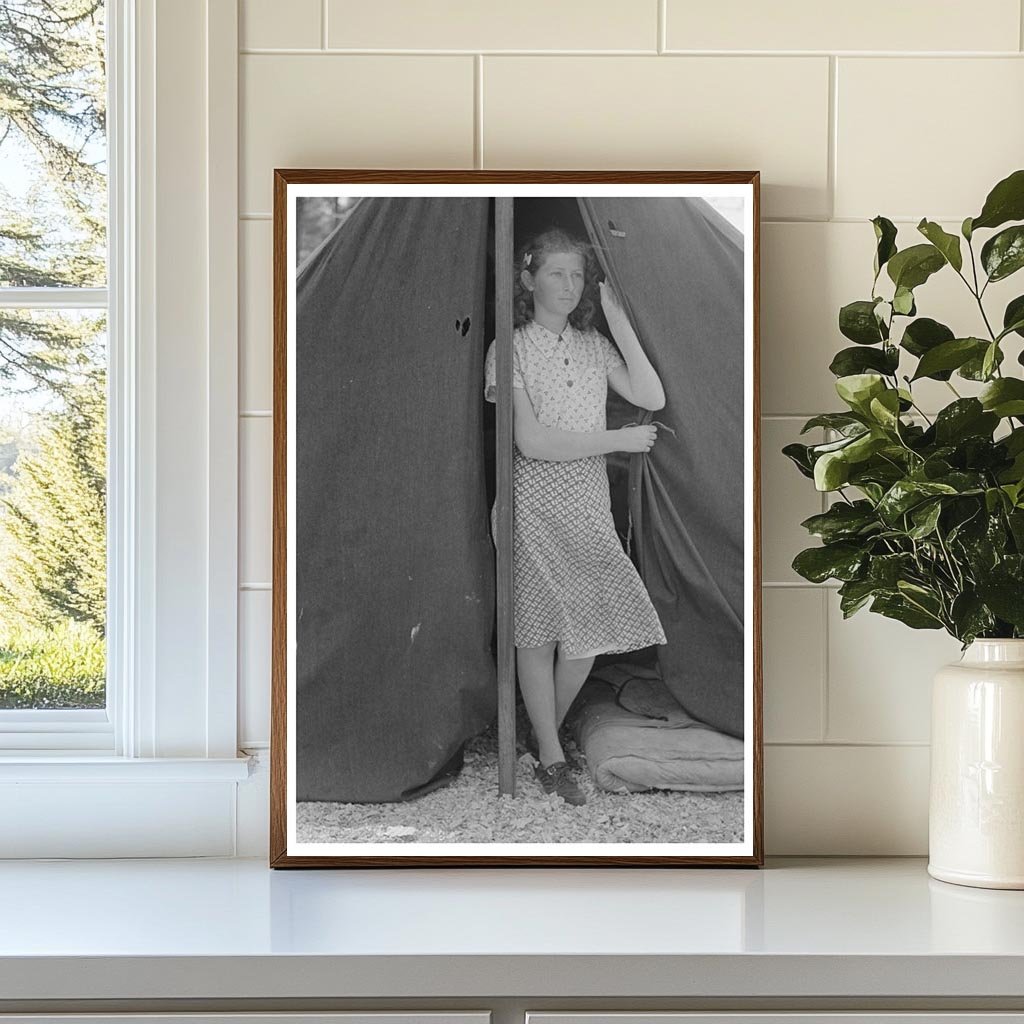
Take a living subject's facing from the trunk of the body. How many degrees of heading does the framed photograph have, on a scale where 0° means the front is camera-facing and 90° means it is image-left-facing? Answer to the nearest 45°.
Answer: approximately 0°
